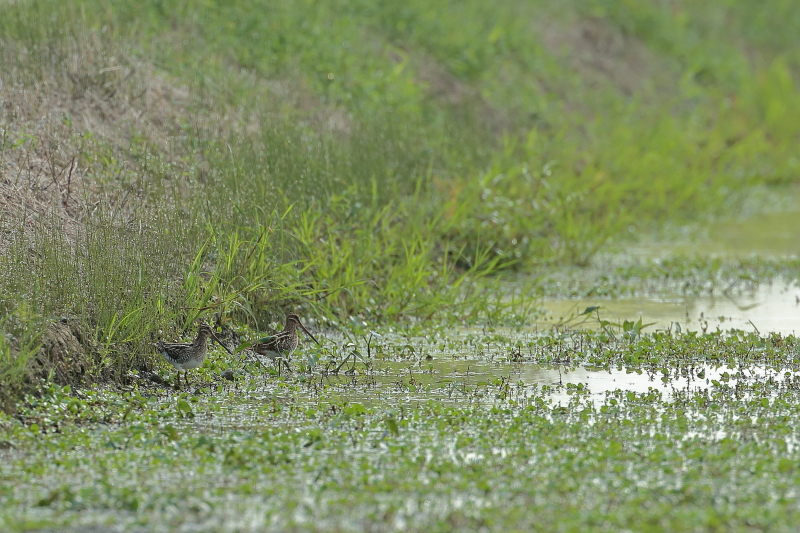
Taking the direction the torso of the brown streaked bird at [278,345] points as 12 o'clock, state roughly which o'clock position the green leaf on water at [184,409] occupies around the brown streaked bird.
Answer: The green leaf on water is roughly at 4 o'clock from the brown streaked bird.

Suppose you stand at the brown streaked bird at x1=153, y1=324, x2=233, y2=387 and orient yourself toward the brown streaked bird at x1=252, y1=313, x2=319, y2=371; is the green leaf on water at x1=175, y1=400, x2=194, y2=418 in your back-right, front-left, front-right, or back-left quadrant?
back-right

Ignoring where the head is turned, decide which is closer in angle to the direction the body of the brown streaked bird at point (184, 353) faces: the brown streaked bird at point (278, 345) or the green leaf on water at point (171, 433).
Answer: the brown streaked bird

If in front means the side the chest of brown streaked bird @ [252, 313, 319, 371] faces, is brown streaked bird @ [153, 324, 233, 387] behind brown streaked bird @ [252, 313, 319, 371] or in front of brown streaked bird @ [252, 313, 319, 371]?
behind

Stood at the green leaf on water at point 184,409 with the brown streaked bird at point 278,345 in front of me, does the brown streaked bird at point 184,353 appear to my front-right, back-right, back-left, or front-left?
front-left

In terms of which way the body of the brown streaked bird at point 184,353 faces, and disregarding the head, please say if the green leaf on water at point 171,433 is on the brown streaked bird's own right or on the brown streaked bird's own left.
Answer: on the brown streaked bird's own right

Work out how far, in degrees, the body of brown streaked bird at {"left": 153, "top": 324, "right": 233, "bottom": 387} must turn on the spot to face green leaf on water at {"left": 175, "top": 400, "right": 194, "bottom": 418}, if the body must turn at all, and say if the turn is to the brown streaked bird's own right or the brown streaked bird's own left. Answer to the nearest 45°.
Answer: approximately 90° to the brown streaked bird's own right

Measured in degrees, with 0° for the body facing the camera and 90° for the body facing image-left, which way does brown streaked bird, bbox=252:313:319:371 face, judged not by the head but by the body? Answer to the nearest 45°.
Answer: approximately 270°

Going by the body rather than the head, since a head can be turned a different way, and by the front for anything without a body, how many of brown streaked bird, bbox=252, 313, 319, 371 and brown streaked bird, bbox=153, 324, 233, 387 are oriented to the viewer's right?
2

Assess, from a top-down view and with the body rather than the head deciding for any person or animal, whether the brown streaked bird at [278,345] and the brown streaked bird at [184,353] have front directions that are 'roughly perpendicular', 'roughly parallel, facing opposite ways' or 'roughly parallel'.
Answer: roughly parallel

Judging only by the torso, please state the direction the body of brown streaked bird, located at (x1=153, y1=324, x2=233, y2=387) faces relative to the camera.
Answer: to the viewer's right
